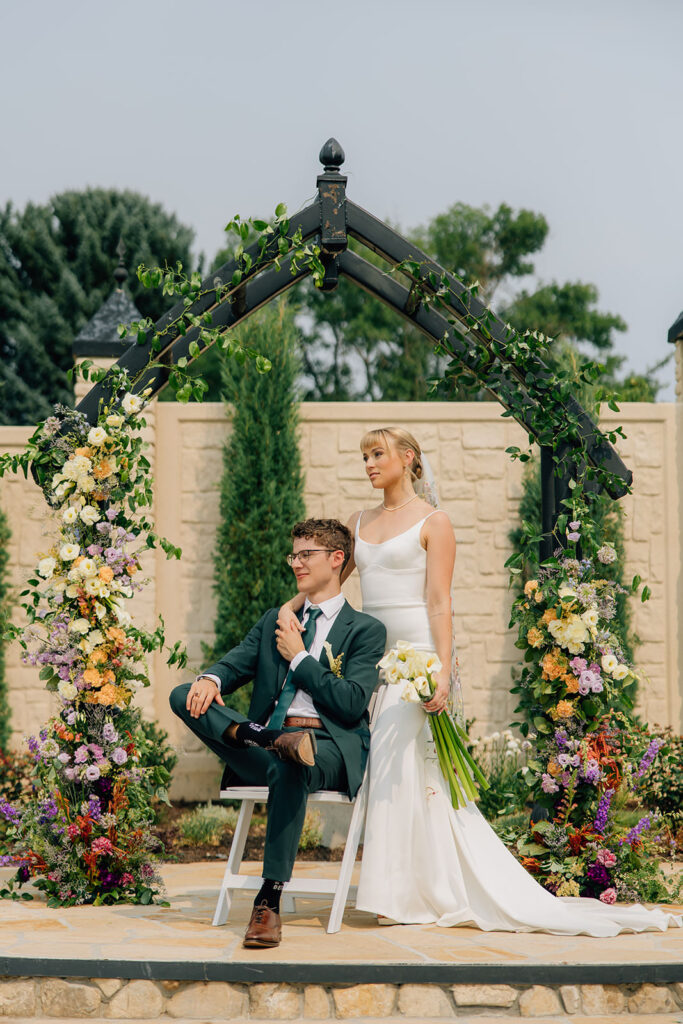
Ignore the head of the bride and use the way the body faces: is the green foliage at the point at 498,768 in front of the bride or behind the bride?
behind

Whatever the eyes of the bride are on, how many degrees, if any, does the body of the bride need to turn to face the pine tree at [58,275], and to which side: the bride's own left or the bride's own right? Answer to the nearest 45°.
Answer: approximately 90° to the bride's own right

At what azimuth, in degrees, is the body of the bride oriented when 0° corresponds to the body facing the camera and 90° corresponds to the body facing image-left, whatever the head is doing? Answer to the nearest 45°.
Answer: approximately 45°

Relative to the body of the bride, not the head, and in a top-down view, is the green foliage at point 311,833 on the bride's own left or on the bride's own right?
on the bride's own right

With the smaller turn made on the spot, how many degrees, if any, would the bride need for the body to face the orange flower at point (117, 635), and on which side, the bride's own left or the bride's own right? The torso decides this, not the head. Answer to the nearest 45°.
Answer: approximately 45° to the bride's own right

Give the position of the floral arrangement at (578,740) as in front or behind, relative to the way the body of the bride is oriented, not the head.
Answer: behind

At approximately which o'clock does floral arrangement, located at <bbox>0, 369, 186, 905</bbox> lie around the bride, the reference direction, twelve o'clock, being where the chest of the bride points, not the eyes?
The floral arrangement is roughly at 2 o'clock from the bride.

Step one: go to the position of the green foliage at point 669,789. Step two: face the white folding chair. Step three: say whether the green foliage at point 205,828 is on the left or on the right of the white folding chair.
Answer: right

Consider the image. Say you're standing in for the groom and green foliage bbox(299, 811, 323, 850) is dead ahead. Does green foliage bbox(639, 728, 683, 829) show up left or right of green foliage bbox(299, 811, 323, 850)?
right

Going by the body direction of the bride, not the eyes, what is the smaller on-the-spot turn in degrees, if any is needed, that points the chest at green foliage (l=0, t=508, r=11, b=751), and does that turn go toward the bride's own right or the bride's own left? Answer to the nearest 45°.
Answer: approximately 90° to the bride's own right

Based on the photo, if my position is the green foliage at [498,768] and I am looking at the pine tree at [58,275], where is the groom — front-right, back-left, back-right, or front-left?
back-left
